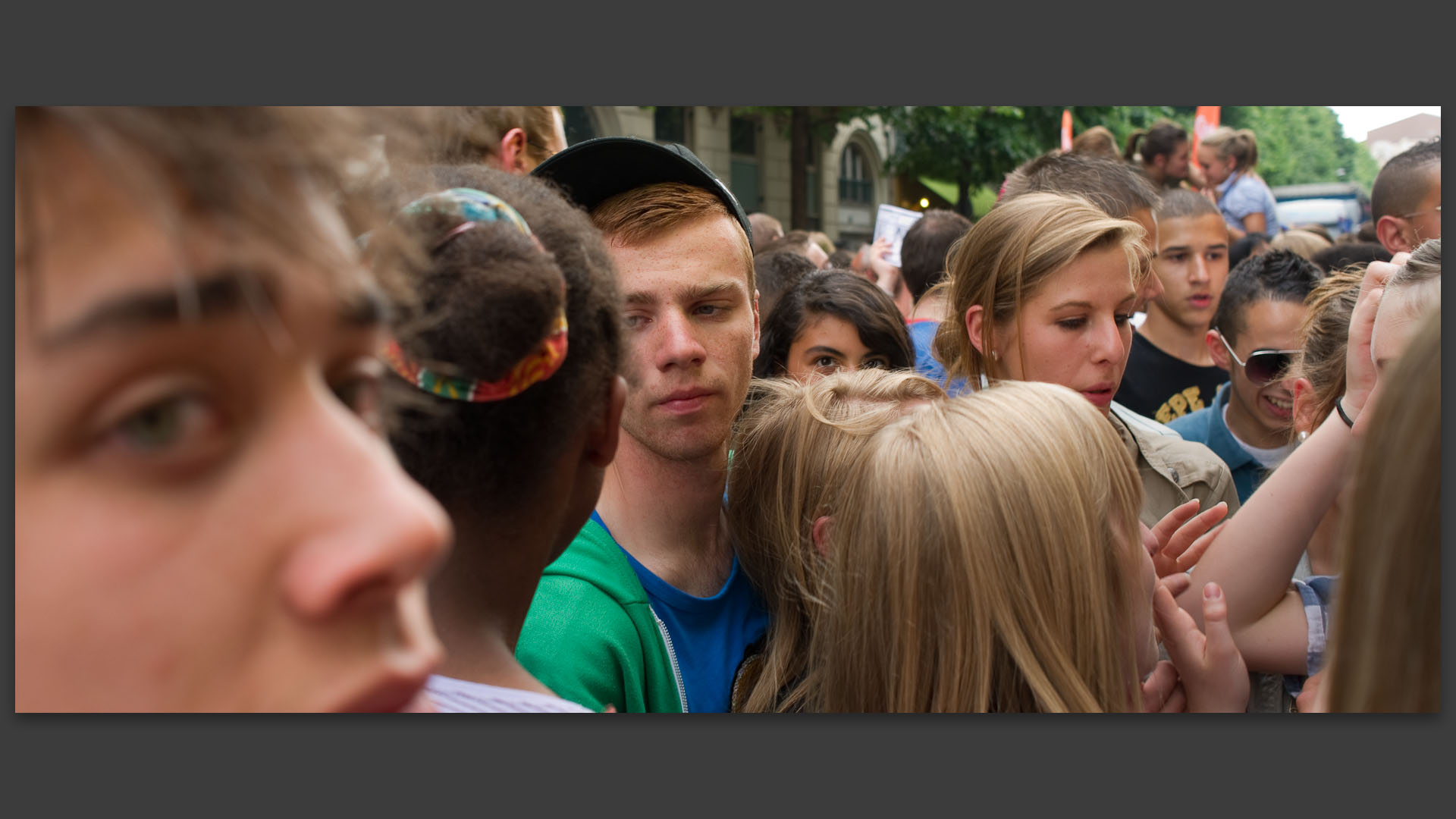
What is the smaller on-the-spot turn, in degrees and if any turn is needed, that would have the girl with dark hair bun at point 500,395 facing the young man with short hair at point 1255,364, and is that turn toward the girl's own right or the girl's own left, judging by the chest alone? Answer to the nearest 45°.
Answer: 0° — they already face them

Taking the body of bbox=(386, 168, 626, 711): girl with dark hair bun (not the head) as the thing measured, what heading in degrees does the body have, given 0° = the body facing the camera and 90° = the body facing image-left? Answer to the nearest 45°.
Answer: approximately 225°

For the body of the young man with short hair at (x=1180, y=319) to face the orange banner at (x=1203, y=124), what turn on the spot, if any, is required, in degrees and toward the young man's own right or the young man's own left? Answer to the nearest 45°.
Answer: approximately 135° to the young man's own left

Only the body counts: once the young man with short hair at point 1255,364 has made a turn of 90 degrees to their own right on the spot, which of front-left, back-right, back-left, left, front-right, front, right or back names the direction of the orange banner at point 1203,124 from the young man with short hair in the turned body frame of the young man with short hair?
back-right

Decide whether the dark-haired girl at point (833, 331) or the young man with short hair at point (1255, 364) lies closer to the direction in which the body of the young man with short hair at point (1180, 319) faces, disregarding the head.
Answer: the young man with short hair

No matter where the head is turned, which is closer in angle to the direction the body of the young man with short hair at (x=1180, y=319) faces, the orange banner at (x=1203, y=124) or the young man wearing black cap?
the young man wearing black cap
